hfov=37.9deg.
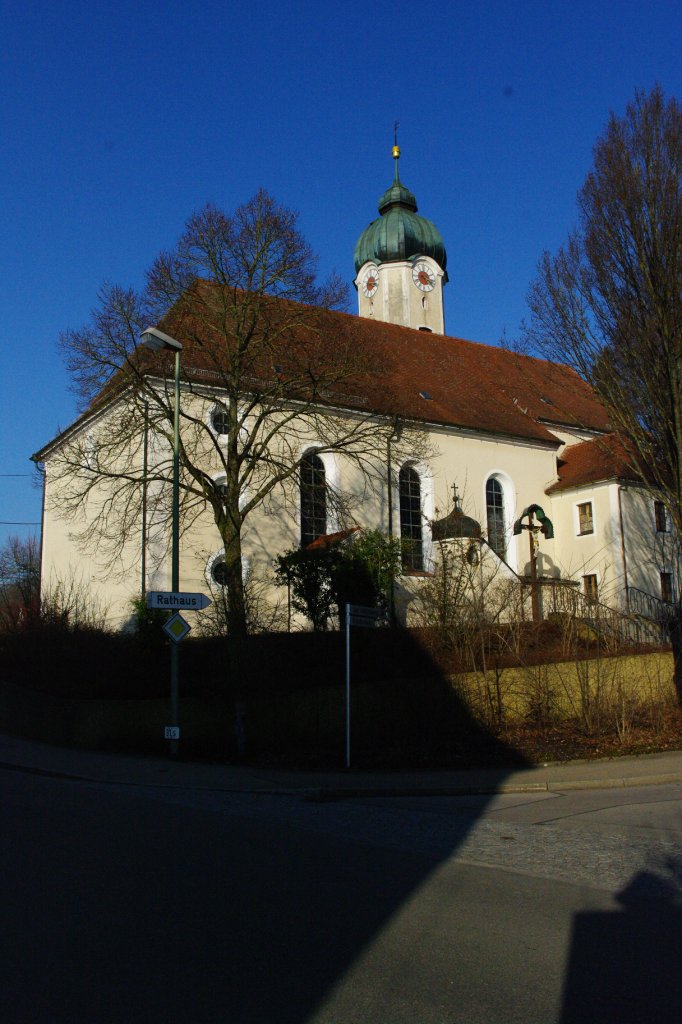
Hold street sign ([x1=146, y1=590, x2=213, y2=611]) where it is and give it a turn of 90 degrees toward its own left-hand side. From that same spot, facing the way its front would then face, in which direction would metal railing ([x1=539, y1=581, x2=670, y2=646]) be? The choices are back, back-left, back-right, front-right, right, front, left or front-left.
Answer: front

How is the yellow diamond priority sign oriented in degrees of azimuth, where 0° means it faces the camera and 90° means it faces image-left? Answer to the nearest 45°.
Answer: approximately 0°

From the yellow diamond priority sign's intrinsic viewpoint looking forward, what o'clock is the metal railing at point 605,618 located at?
The metal railing is roughly at 9 o'clock from the yellow diamond priority sign.

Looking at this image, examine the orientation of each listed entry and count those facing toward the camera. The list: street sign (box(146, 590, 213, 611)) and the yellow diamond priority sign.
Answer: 2

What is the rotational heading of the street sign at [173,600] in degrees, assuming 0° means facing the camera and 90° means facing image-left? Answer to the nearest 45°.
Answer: approximately 0°
